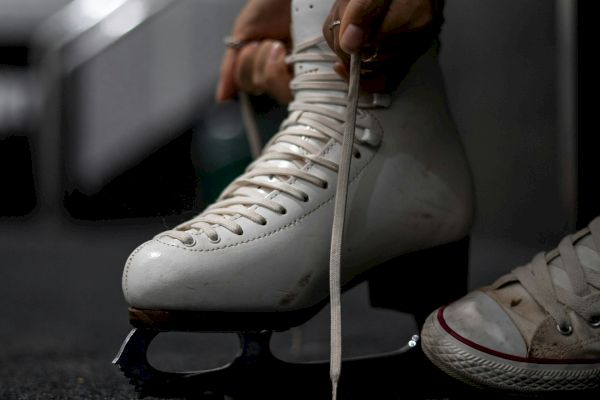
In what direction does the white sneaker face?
to the viewer's left
